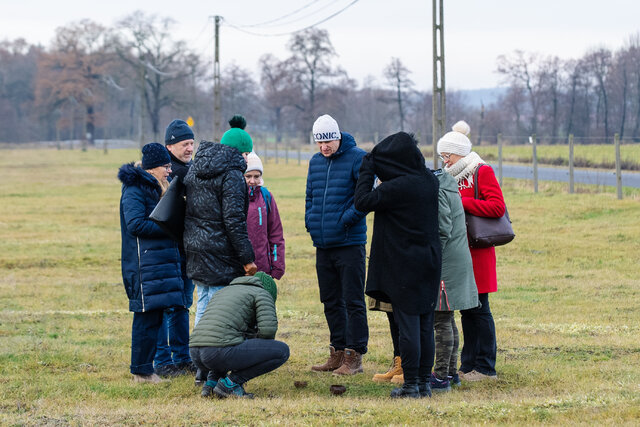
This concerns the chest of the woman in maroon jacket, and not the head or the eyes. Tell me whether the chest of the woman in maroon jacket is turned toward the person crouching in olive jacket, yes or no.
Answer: yes

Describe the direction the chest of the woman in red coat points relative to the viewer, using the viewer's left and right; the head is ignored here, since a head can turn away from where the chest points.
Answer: facing to the left of the viewer

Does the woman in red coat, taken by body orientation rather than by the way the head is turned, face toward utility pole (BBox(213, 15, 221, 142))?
no

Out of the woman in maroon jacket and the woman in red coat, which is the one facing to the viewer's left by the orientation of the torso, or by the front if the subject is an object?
the woman in red coat

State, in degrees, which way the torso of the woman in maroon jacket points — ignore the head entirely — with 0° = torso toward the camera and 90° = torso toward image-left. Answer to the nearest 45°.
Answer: approximately 0°

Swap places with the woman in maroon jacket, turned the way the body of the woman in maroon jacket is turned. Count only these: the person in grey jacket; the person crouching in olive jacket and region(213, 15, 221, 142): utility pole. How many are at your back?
1

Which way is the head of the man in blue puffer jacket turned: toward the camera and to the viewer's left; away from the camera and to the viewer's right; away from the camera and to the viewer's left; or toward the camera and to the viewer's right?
toward the camera and to the viewer's left

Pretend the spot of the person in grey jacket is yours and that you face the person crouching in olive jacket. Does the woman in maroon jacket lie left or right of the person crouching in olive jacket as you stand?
right

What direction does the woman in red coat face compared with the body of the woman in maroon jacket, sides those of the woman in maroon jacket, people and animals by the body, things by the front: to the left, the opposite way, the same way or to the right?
to the right

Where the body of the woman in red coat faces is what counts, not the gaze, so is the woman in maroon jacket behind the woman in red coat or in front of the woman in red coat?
in front

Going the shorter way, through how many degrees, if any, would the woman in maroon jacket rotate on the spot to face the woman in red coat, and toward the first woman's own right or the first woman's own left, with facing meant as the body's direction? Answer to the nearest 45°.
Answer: approximately 90° to the first woman's own left

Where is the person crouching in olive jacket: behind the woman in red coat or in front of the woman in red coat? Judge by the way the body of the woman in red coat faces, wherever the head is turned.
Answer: in front

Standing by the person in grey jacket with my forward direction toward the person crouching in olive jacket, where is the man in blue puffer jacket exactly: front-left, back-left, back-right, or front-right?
front-right
